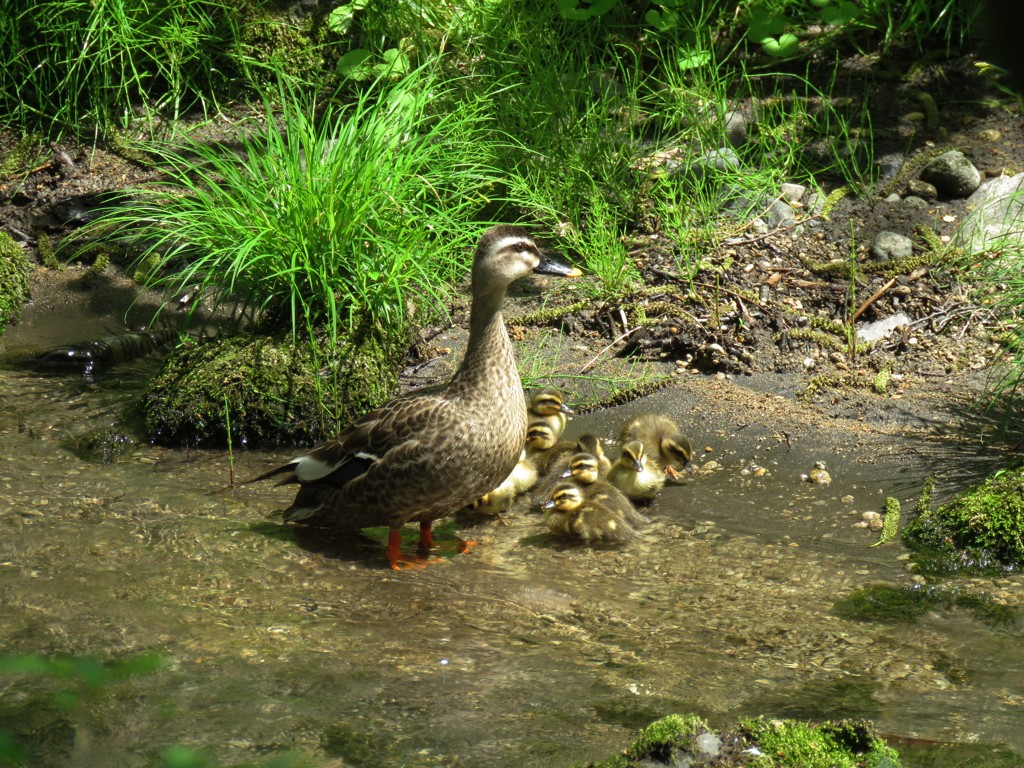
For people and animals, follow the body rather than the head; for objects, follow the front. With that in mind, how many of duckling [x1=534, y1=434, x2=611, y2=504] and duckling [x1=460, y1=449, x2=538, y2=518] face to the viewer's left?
0

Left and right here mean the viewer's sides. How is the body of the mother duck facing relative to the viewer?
facing to the right of the viewer

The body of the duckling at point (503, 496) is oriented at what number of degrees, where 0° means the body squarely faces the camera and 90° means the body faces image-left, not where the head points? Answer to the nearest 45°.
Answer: approximately 270°

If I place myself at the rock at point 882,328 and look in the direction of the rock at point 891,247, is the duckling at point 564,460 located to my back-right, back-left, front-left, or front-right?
back-left

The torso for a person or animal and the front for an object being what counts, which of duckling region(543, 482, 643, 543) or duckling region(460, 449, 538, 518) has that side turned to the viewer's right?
duckling region(460, 449, 538, 518)

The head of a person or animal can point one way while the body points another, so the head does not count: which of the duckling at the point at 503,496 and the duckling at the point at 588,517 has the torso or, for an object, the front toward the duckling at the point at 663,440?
the duckling at the point at 503,496

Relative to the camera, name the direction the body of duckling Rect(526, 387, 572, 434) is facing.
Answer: to the viewer's right

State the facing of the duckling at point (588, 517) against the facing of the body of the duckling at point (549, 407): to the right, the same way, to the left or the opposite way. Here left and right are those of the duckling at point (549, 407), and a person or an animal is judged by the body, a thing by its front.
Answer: the opposite way

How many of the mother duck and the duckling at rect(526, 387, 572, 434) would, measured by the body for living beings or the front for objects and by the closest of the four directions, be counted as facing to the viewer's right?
2

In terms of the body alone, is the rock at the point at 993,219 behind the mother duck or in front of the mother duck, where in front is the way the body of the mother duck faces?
in front

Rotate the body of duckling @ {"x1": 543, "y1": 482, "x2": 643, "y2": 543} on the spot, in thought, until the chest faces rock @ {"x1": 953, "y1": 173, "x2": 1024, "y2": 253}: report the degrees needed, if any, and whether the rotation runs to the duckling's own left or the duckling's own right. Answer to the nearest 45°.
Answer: approximately 135° to the duckling's own right

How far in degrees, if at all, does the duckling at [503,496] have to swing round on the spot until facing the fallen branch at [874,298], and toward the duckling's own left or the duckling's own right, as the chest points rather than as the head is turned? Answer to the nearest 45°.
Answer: approximately 45° to the duckling's own left

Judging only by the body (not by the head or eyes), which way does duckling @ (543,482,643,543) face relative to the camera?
to the viewer's left
